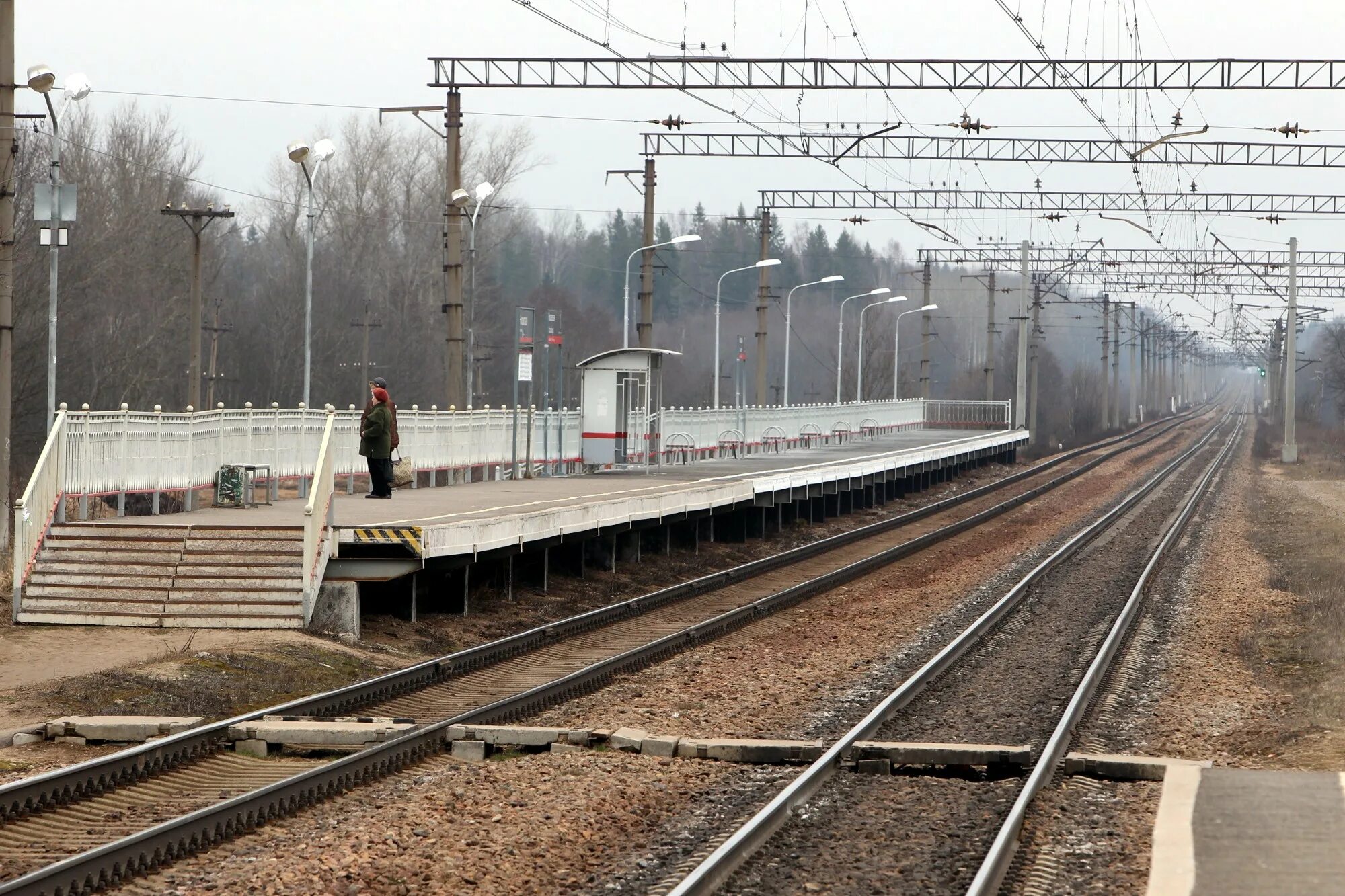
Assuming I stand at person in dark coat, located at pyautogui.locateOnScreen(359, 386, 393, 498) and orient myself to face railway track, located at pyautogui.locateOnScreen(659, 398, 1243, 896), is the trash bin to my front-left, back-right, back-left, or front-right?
back-right

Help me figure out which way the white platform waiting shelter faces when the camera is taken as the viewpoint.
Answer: facing to the right of the viewer

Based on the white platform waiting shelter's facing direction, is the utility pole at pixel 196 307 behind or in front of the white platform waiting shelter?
behind

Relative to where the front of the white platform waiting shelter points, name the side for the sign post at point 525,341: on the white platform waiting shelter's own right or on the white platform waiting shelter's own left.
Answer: on the white platform waiting shelter's own right

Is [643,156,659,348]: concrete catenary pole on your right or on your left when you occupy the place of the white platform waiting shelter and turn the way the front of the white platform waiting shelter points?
on your left

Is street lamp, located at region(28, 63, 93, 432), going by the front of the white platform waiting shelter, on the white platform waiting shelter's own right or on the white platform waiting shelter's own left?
on the white platform waiting shelter's own right

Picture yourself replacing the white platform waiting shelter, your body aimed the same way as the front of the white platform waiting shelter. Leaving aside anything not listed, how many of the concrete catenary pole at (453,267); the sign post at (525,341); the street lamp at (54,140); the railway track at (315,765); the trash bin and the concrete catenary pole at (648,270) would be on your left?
1

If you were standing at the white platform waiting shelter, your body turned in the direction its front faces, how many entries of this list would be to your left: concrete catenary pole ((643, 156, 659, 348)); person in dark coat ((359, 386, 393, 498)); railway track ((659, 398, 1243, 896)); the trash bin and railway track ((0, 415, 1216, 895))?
1
